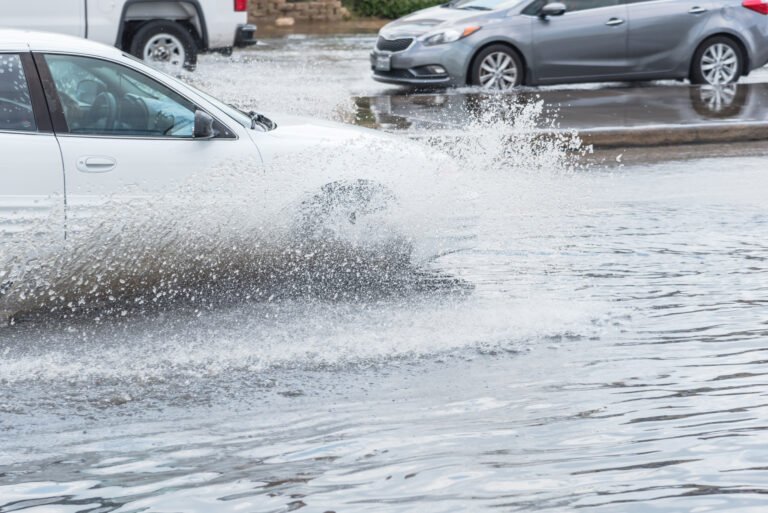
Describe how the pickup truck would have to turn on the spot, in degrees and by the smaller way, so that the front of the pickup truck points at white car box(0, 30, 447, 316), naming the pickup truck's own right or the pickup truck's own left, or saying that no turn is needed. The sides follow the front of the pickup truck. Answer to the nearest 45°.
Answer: approximately 90° to the pickup truck's own left

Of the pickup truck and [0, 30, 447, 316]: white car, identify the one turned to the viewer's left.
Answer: the pickup truck

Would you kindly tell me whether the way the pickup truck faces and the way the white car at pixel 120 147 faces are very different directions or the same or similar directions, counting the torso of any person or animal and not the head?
very different directions

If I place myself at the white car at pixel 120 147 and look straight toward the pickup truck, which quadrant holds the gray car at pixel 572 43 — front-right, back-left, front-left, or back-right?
front-right

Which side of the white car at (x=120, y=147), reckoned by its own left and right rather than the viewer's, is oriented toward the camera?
right

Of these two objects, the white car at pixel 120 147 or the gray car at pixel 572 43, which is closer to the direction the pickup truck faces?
the white car

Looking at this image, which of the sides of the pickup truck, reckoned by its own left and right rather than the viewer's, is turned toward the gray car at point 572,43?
back

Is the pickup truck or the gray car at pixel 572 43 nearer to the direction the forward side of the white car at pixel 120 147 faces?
the gray car

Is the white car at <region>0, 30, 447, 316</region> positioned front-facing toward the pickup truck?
no

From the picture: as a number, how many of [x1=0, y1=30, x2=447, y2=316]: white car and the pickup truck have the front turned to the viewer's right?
1

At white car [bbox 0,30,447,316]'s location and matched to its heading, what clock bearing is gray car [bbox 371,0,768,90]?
The gray car is roughly at 10 o'clock from the white car.

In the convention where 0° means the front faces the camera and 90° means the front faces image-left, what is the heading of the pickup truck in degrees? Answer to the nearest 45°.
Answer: approximately 90°
